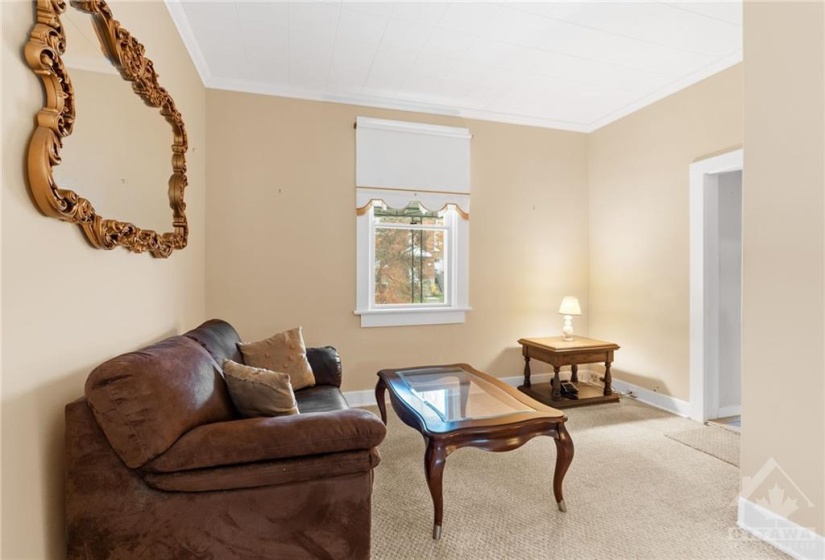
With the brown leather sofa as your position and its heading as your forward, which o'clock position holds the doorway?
The doorway is roughly at 12 o'clock from the brown leather sofa.

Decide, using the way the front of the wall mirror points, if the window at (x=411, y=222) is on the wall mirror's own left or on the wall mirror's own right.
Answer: on the wall mirror's own left

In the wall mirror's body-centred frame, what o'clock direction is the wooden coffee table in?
The wooden coffee table is roughly at 11 o'clock from the wall mirror.

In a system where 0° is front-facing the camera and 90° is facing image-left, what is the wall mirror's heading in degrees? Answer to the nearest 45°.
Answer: approximately 315°

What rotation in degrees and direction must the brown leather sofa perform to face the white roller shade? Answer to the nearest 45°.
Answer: approximately 45° to its left

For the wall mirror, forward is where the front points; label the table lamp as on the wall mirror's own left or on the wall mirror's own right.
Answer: on the wall mirror's own left

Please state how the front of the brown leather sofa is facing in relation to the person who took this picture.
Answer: facing to the right of the viewer

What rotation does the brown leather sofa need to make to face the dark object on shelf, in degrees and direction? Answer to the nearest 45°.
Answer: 0° — it already faces it
